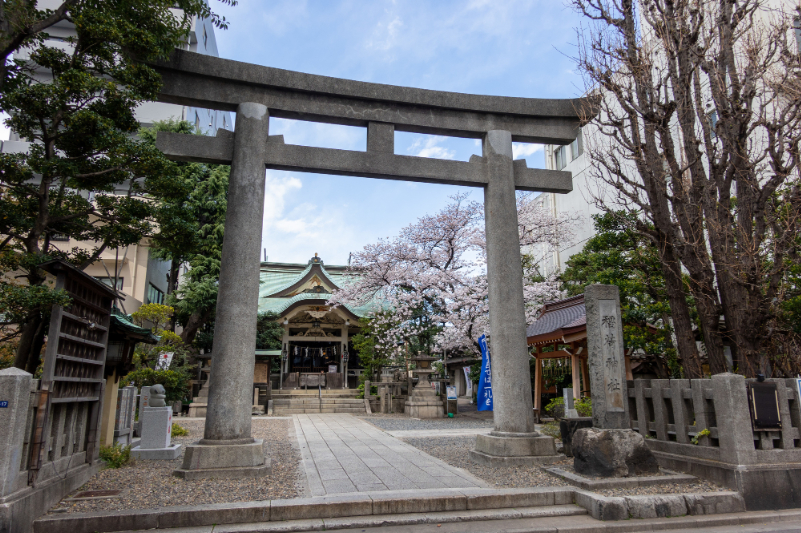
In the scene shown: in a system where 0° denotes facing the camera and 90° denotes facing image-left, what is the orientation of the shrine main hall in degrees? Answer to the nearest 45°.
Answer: approximately 0°

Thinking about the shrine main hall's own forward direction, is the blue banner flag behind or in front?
in front

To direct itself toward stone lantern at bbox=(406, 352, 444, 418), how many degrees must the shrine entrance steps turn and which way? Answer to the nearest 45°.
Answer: approximately 45° to its left

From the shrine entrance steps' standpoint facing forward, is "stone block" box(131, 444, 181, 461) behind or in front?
in front

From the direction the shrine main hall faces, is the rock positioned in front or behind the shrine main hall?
in front

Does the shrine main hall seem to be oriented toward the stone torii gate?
yes

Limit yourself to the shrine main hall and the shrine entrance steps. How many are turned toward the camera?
2

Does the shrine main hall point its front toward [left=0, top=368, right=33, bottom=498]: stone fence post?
yes

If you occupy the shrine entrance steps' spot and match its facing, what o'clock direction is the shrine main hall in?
The shrine main hall is roughly at 6 o'clock from the shrine entrance steps.
